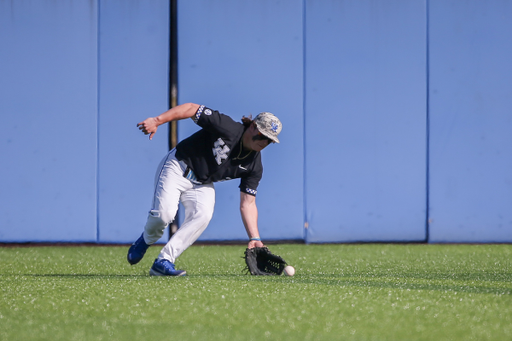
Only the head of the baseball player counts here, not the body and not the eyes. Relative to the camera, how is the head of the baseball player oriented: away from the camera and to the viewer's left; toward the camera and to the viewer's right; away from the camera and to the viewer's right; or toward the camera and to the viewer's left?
toward the camera and to the viewer's right

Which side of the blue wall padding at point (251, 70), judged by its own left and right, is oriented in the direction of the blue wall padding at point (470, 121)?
left

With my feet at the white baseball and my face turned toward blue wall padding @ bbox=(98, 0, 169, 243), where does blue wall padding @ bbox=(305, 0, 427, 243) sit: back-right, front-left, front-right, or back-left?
front-right

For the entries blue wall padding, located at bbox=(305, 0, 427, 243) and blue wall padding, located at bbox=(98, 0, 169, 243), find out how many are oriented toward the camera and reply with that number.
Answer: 2

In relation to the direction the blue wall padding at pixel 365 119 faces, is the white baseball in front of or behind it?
in front

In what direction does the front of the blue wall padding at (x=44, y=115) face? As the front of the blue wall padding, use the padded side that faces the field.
toward the camera

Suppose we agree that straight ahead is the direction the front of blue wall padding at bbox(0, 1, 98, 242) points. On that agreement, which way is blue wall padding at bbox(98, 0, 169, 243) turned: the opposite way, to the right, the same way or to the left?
the same way

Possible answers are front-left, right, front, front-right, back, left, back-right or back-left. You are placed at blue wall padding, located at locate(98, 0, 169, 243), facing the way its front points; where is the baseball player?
front

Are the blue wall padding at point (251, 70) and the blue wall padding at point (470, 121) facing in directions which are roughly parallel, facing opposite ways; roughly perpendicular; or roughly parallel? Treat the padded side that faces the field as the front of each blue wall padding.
roughly parallel

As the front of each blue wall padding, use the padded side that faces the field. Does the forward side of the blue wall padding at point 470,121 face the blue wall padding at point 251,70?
no

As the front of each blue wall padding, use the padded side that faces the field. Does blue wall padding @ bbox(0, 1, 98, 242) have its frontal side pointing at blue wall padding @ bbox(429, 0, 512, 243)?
no

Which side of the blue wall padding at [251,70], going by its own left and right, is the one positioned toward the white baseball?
front

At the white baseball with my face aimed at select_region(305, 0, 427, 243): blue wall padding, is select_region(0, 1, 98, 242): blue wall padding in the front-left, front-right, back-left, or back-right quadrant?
front-left

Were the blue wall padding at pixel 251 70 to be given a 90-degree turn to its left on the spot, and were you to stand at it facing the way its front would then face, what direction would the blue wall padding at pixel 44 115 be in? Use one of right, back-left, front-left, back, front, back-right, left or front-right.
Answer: back

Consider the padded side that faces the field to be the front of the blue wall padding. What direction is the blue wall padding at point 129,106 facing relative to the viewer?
toward the camera

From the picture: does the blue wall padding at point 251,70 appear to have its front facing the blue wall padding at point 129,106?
no
